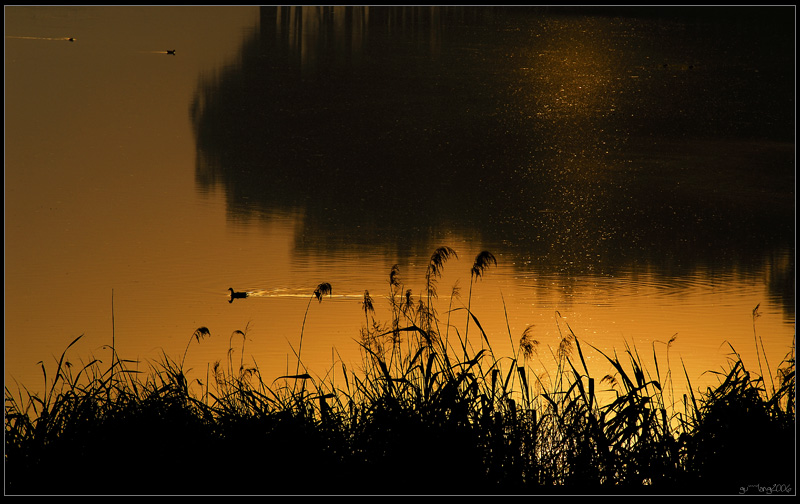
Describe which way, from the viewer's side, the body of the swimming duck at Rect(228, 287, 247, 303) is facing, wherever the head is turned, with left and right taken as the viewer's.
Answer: facing to the left of the viewer
